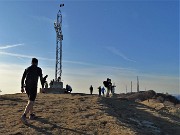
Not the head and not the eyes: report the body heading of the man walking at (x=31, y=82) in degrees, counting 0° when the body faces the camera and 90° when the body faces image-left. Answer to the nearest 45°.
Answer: approximately 225°
